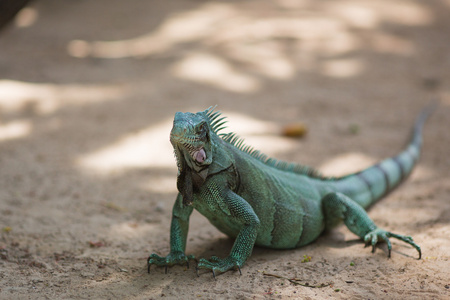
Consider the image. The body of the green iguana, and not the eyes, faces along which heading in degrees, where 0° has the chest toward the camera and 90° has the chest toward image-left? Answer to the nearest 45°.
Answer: approximately 45°
